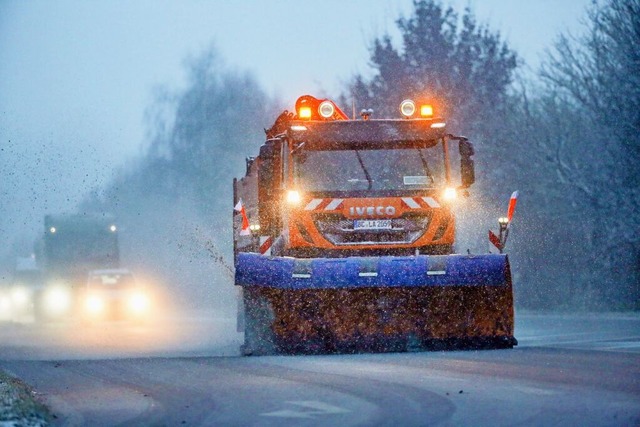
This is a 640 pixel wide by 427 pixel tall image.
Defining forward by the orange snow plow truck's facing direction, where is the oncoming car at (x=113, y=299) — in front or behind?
behind

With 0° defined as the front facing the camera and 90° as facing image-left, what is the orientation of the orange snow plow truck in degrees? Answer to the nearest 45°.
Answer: approximately 0°

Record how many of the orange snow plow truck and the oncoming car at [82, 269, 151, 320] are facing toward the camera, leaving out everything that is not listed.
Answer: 2

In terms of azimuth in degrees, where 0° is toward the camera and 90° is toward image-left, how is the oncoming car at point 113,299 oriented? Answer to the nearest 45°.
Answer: approximately 0°

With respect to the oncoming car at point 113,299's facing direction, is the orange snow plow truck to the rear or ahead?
ahead
